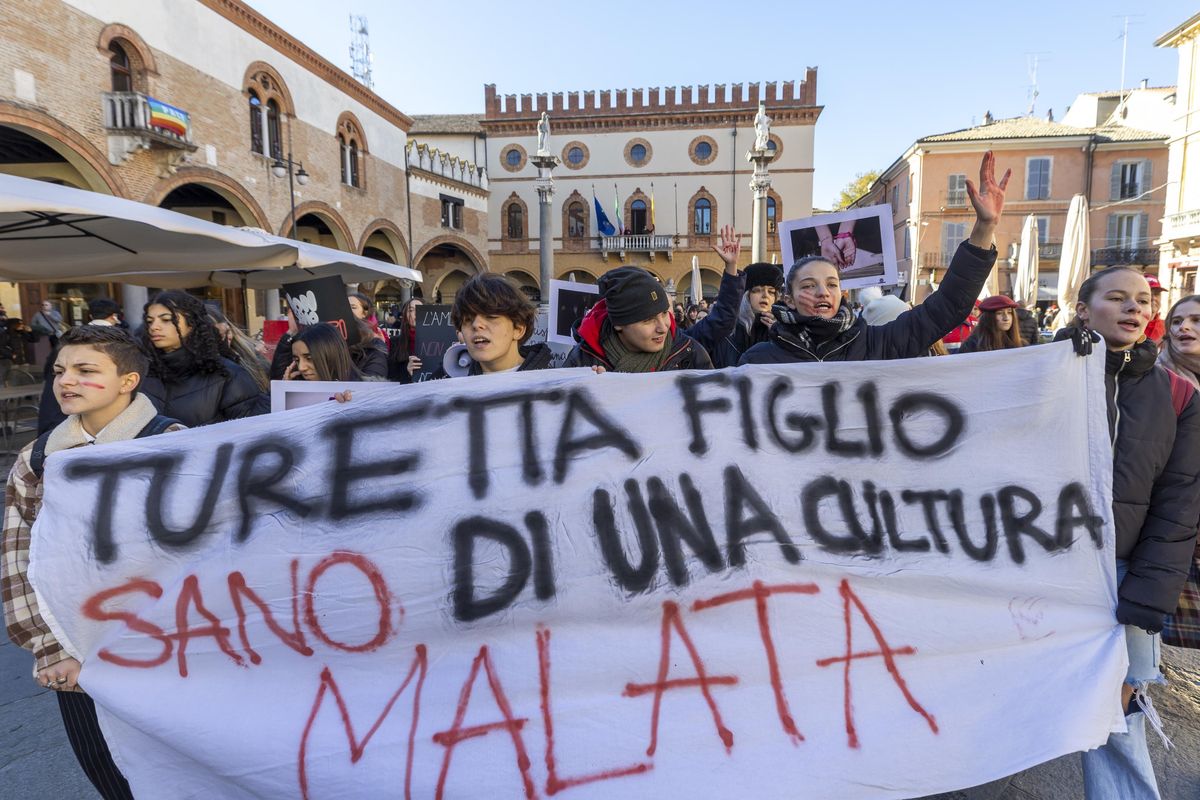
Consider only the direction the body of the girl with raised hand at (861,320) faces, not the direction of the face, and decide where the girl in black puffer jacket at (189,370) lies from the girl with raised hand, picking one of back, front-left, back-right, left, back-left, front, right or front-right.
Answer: right

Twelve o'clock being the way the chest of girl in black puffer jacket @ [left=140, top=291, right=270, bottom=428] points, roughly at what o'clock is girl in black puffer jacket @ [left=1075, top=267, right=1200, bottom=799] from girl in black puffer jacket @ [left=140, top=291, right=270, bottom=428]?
girl in black puffer jacket @ [left=1075, top=267, right=1200, bottom=799] is roughly at 9 o'clock from girl in black puffer jacket @ [left=140, top=291, right=270, bottom=428].

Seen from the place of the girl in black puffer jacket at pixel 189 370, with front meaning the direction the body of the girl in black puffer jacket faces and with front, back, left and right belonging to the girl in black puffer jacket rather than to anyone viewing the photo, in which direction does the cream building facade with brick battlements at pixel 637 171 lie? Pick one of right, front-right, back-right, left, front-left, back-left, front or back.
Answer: back

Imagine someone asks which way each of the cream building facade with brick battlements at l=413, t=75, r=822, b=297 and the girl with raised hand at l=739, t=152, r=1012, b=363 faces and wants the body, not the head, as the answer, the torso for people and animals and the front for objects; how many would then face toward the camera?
2

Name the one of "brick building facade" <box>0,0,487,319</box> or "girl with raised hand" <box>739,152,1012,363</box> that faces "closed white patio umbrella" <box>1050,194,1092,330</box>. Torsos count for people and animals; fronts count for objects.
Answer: the brick building facade

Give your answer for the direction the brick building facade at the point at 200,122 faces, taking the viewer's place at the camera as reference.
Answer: facing the viewer and to the right of the viewer

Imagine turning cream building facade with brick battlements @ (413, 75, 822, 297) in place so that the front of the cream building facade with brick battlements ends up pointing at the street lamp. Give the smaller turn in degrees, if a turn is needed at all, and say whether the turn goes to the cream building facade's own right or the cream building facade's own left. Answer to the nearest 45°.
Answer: approximately 45° to the cream building facade's own right

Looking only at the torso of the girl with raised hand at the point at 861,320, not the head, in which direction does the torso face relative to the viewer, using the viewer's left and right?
facing the viewer

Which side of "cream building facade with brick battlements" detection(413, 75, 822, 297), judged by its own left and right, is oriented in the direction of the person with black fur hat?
front

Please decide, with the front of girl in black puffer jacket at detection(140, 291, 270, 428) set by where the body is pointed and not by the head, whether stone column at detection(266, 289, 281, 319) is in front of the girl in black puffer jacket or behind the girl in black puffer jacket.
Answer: behind

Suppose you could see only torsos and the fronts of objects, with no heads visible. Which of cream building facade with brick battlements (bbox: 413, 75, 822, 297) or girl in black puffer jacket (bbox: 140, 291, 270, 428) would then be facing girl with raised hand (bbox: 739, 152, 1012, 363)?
the cream building facade with brick battlements

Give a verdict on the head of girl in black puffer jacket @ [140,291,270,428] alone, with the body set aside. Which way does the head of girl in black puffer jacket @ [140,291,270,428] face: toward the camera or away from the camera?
toward the camera

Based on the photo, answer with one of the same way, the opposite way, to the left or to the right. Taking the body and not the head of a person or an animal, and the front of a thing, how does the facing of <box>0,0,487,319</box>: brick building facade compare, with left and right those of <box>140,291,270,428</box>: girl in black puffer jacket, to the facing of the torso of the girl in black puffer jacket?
to the left

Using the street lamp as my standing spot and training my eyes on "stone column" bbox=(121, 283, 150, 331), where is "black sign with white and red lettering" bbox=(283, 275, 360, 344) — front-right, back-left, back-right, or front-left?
front-left

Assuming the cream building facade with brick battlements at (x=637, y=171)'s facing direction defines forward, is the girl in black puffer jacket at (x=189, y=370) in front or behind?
in front

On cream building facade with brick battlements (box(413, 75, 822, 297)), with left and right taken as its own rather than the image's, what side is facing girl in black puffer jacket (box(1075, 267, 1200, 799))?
front

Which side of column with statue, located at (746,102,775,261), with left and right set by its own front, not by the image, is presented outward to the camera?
front
